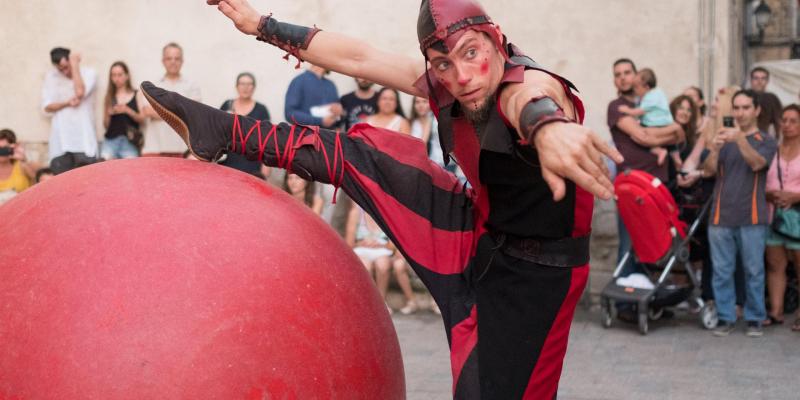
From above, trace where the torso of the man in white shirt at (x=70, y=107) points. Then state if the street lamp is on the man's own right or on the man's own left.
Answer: on the man's own left

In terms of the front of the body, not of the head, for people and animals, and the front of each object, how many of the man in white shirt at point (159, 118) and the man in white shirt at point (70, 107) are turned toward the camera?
2

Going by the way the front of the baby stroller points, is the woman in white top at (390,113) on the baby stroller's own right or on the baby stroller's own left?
on the baby stroller's own right

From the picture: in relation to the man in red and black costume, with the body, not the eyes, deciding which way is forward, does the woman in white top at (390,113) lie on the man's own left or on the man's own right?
on the man's own right
